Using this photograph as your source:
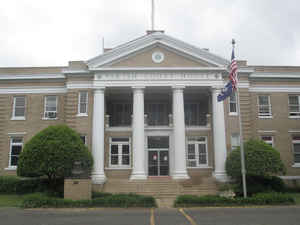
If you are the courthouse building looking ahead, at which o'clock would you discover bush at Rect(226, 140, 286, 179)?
The bush is roughly at 10 o'clock from the courthouse building.

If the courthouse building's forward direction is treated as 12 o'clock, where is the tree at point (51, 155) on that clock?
The tree is roughly at 2 o'clock from the courthouse building.

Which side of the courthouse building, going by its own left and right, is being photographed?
front

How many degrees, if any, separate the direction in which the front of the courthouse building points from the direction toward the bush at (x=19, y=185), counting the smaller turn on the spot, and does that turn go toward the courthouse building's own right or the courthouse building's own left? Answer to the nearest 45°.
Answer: approximately 90° to the courthouse building's own right

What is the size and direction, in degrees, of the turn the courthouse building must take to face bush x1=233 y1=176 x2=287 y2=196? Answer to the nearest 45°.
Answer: approximately 90° to its left

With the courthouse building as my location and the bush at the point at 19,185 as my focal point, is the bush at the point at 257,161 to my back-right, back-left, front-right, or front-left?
back-left
